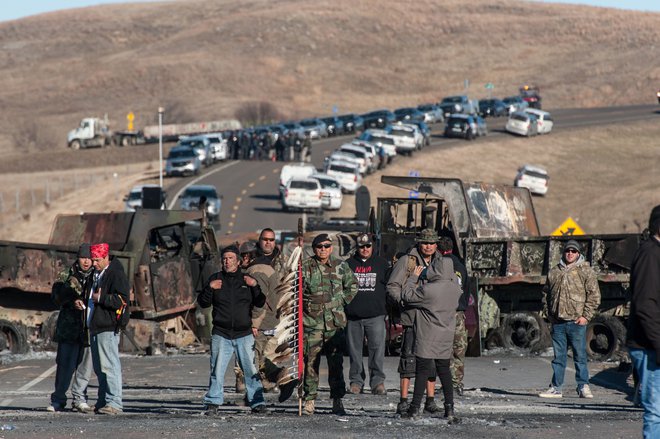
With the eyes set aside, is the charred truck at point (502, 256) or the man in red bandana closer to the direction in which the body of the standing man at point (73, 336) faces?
the man in red bandana

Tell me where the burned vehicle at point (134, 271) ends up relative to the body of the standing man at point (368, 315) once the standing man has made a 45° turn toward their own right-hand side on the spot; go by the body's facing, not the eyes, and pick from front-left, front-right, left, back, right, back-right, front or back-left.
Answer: right

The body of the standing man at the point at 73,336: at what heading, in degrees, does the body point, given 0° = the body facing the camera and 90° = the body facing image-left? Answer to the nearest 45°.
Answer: approximately 315°

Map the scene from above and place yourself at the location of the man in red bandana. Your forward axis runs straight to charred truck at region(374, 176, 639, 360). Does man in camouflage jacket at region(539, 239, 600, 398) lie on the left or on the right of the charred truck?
right

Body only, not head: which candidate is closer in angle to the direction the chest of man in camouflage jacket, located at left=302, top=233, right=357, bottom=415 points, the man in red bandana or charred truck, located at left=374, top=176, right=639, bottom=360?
the man in red bandana

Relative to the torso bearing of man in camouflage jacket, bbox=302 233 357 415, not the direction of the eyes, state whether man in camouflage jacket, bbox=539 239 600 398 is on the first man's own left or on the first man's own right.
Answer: on the first man's own left

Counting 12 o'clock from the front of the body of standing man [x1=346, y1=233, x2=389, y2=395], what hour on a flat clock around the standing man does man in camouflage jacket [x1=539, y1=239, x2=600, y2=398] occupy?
The man in camouflage jacket is roughly at 9 o'clock from the standing man.

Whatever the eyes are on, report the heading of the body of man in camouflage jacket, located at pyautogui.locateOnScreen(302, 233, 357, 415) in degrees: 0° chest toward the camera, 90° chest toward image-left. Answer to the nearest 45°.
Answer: approximately 0°

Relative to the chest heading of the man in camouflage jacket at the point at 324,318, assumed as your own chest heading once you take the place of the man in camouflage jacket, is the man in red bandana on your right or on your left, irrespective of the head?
on your right
